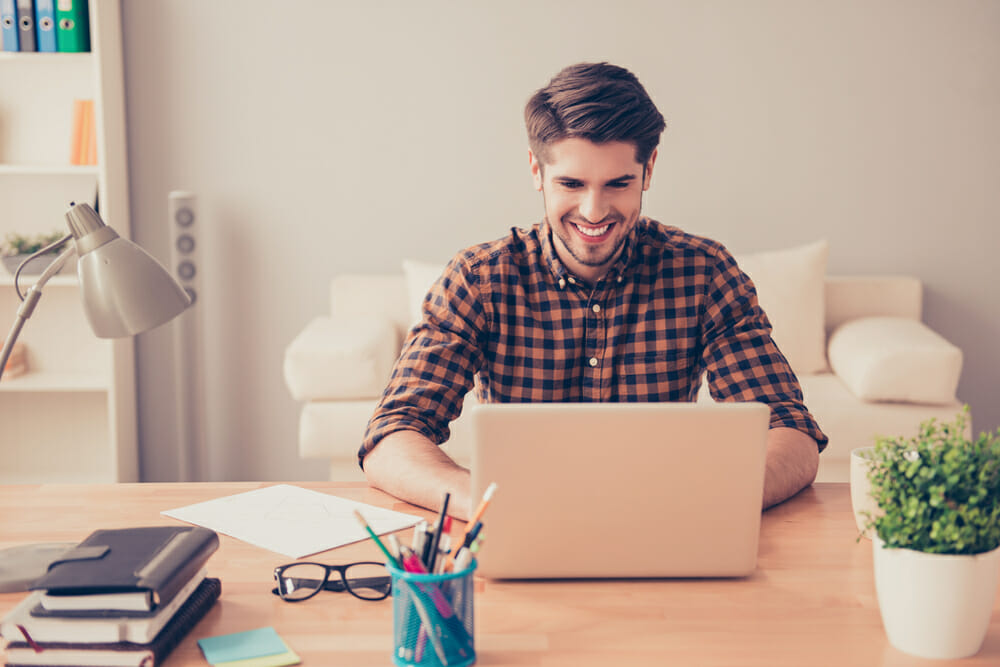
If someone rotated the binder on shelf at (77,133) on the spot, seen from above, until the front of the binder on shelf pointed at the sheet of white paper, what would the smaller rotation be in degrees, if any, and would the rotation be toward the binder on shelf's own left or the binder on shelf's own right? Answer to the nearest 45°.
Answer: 0° — it already faces it

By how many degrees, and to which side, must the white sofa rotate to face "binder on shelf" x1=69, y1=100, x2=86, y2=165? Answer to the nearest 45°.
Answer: approximately 90° to its right

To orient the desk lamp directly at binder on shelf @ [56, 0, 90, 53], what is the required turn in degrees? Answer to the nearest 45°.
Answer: approximately 90° to its left

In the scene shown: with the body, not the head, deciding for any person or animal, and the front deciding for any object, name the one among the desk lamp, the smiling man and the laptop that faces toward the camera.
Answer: the smiling man

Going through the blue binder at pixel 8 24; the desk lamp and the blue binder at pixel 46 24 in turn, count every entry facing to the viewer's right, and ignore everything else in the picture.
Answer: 1

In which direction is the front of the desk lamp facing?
to the viewer's right

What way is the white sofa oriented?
toward the camera

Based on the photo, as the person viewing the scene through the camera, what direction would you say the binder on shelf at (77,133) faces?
facing the viewer

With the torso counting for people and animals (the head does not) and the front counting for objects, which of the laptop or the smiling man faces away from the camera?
the laptop

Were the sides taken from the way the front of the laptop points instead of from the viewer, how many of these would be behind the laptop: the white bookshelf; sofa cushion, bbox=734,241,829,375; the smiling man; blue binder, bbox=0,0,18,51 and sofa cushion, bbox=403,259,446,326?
0

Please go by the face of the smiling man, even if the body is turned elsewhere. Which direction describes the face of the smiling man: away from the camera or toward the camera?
toward the camera

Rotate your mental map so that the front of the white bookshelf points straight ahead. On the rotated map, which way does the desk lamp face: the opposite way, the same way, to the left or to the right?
to the left

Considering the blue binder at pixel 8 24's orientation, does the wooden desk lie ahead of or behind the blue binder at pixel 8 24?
ahead

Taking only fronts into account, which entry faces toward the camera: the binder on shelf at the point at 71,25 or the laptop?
the binder on shelf

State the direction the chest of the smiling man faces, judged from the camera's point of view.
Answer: toward the camera

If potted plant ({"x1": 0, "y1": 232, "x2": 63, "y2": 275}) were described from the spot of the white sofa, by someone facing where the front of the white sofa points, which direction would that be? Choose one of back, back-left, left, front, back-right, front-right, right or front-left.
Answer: right
